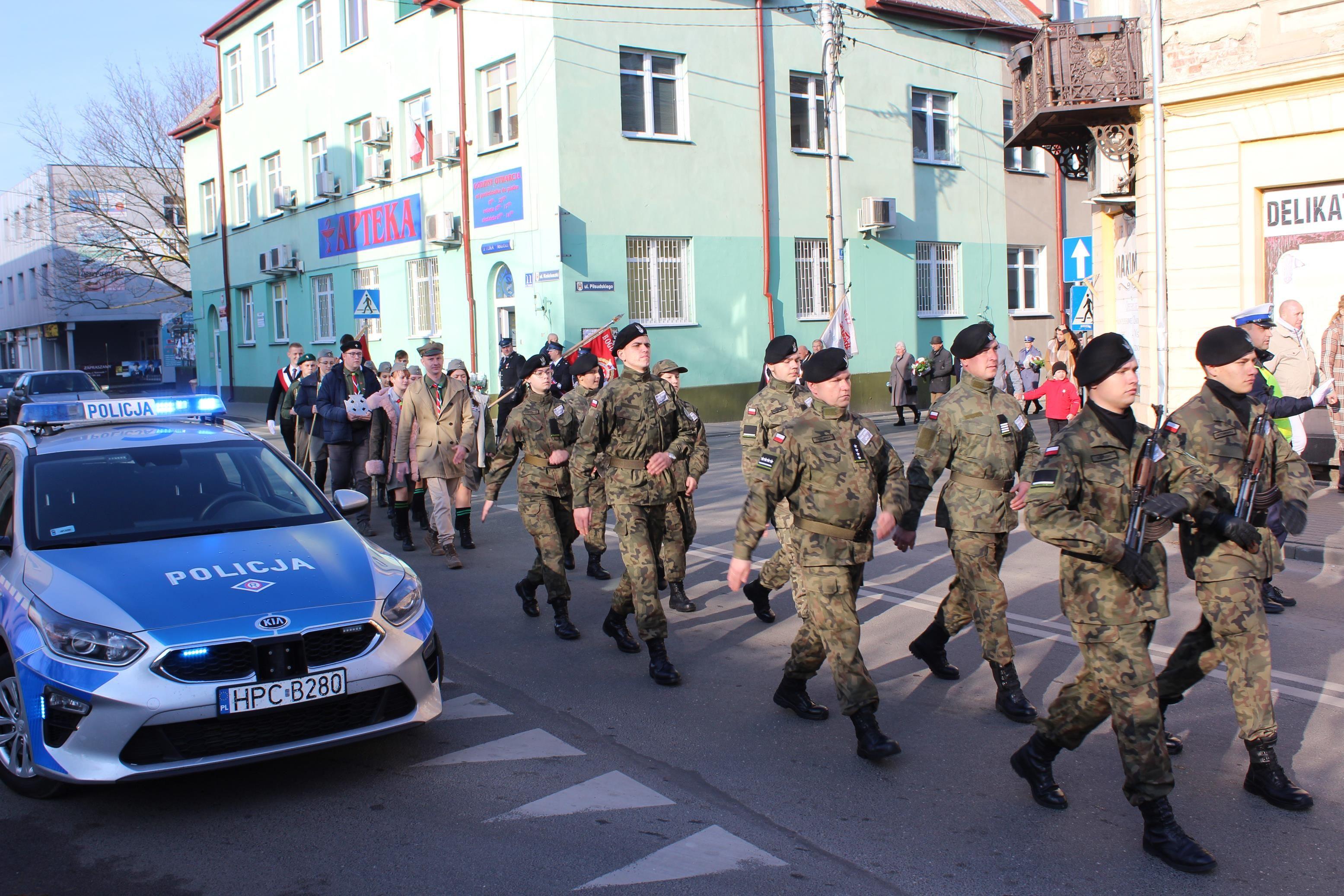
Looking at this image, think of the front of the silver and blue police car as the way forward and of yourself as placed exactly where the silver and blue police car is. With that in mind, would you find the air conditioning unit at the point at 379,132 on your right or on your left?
on your left

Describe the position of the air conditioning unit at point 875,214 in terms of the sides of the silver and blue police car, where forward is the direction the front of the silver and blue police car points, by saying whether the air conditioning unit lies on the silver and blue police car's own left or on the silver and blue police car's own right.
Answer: on the silver and blue police car's own left

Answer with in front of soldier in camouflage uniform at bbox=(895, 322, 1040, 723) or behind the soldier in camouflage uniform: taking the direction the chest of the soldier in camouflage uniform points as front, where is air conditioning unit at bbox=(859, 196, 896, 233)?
behind

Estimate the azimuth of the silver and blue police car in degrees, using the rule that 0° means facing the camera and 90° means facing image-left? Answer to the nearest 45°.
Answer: approximately 315°

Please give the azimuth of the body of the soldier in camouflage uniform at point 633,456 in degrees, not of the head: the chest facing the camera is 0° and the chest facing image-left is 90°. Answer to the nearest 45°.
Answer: approximately 315°

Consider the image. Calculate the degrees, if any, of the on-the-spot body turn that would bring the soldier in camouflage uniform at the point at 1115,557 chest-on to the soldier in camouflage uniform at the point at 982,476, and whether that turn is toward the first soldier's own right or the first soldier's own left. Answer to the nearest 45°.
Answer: approximately 135° to the first soldier's own left

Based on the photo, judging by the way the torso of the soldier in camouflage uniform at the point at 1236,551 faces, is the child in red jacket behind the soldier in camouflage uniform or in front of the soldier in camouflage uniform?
behind

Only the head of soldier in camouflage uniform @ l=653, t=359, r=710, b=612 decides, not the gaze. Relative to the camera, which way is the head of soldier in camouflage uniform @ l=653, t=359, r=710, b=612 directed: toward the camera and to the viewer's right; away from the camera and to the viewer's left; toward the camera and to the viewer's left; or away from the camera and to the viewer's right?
toward the camera and to the viewer's right

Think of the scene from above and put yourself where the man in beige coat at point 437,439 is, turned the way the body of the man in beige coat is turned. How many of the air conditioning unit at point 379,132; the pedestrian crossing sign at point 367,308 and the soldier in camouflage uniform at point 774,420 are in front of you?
1
